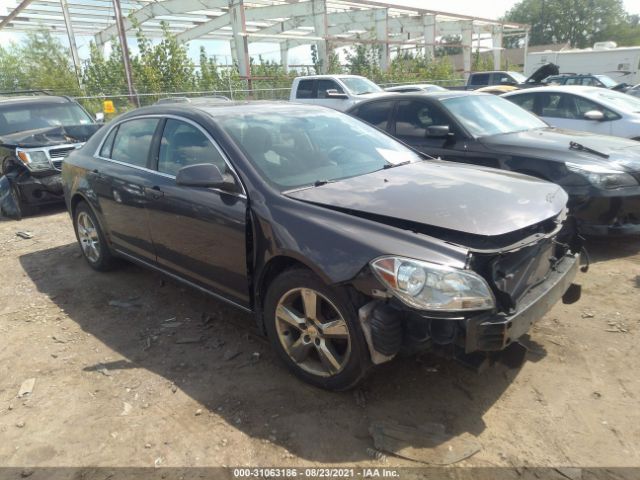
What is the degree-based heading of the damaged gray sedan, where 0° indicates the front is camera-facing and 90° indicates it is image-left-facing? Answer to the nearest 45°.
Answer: approximately 315°

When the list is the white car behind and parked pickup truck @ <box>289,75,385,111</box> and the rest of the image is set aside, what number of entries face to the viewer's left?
0

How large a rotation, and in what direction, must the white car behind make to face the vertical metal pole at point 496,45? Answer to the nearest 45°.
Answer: approximately 135° to its left

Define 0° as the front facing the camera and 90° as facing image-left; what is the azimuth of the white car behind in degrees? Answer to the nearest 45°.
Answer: approximately 315°

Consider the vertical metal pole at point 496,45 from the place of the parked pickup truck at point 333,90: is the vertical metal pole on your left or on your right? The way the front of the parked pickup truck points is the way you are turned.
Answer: on your left

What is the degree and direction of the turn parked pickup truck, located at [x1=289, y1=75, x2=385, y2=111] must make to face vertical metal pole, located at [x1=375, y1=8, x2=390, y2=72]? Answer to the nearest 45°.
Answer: approximately 135° to its left

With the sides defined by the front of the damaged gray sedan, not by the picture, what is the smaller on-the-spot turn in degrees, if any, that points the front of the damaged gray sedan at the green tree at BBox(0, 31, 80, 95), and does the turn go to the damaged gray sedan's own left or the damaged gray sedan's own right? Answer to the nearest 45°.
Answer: approximately 180°

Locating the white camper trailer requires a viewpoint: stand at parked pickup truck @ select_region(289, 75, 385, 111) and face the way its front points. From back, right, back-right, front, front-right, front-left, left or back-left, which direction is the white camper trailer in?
left

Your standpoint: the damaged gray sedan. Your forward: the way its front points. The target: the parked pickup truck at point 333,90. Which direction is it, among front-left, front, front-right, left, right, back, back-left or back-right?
back-left

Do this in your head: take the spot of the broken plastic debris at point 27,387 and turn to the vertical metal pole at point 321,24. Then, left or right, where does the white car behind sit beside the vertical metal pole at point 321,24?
right

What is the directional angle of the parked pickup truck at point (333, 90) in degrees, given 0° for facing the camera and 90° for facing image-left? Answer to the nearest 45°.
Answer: approximately 315°

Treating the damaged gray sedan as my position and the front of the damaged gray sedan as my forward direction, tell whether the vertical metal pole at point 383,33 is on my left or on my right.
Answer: on my left

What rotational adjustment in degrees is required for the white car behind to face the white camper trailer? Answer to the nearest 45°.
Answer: approximately 135° to its left

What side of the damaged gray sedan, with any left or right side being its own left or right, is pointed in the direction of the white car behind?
left

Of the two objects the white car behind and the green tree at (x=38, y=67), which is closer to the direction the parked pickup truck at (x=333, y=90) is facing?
the white car behind

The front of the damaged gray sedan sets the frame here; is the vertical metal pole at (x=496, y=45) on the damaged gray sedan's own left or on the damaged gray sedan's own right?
on the damaged gray sedan's own left

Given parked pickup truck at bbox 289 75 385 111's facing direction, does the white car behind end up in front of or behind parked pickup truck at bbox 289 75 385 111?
in front
